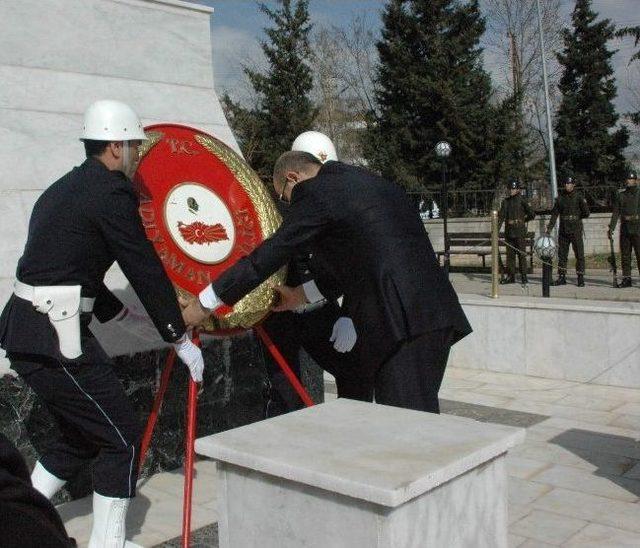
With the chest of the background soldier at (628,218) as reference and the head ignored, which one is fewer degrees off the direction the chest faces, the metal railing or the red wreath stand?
the red wreath stand

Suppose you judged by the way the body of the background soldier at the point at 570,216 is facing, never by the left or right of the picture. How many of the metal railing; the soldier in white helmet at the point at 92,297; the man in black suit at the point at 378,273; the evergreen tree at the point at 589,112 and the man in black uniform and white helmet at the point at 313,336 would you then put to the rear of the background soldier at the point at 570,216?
2

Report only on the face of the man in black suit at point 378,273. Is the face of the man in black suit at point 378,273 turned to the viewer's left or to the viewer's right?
to the viewer's left

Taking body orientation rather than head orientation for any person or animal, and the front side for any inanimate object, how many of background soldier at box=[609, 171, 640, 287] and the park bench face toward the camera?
2

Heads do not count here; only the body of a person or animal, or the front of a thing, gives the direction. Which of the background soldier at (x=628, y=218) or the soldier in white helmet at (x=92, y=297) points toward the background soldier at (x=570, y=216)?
the soldier in white helmet

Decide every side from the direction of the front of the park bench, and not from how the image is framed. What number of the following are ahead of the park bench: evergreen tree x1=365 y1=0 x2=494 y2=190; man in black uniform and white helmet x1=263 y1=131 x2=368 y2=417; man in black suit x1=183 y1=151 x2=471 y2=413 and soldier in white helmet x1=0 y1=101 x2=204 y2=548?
3

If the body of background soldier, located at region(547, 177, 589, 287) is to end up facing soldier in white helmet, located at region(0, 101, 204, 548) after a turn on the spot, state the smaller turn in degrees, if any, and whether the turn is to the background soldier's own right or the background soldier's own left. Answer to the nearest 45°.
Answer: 0° — they already face them

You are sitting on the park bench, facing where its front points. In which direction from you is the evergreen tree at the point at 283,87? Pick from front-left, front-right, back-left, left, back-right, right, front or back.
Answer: back-right

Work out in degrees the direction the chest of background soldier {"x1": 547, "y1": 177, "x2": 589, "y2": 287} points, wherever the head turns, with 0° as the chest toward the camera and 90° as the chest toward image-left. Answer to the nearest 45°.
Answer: approximately 0°

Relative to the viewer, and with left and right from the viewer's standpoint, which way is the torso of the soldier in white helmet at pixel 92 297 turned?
facing away from the viewer and to the right of the viewer
